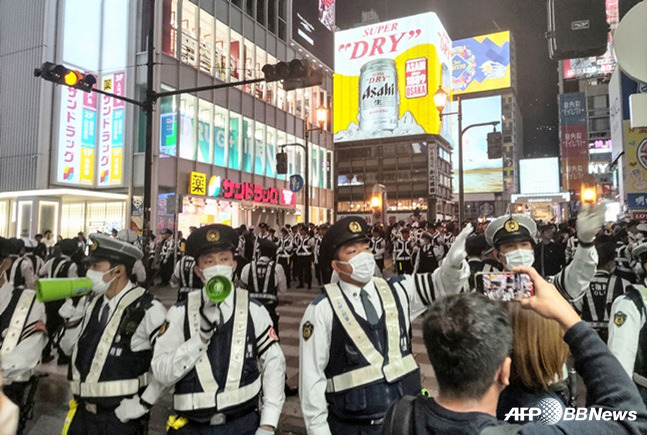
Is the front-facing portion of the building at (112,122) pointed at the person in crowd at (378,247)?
yes

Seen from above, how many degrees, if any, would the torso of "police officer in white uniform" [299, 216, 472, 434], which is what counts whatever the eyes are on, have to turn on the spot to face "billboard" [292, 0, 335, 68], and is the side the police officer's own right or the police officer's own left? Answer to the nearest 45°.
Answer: approximately 135° to the police officer's own left

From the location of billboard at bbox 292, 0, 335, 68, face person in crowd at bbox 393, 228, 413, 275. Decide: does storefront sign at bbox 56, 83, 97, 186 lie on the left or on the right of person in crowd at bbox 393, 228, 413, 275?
right

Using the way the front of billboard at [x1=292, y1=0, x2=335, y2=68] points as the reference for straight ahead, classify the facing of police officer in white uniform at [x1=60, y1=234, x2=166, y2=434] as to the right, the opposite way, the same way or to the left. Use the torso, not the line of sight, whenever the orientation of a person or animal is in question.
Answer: to the right

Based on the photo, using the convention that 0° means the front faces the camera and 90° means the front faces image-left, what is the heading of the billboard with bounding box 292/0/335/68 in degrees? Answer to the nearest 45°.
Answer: approximately 315°
